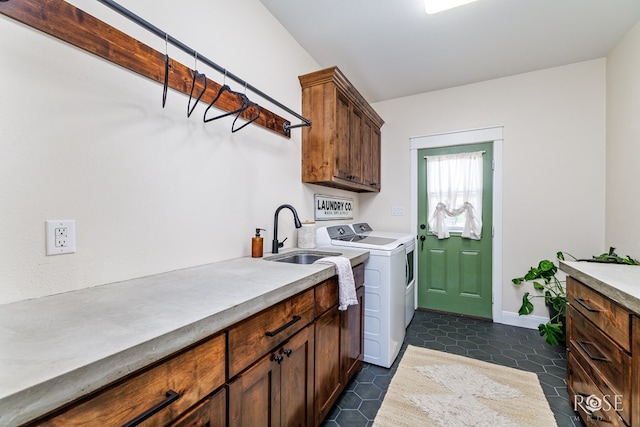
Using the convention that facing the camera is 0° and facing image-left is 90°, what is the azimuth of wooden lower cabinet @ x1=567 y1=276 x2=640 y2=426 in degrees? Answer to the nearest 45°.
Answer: approximately 90°

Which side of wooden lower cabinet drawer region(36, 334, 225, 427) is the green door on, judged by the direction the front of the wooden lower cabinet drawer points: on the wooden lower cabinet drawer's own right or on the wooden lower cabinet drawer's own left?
on the wooden lower cabinet drawer's own left

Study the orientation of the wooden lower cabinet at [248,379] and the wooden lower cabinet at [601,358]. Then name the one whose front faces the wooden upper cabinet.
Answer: the wooden lower cabinet at [601,358]

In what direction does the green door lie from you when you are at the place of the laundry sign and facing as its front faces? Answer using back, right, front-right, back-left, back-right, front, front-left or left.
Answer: front-left

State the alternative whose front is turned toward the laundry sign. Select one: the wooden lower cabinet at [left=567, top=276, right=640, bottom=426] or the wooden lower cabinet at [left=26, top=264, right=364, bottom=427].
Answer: the wooden lower cabinet at [left=567, top=276, right=640, bottom=426]

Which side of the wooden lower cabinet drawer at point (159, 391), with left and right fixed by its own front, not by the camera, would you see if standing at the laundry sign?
left

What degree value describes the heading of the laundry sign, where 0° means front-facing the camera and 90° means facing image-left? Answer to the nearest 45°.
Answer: approximately 315°

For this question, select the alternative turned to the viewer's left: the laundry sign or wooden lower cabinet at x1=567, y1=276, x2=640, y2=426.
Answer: the wooden lower cabinet

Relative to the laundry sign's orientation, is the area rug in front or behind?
in front
